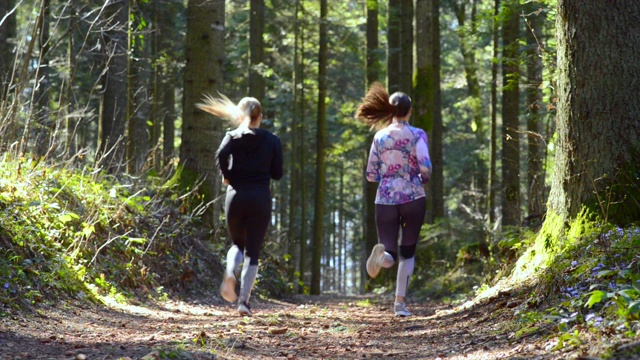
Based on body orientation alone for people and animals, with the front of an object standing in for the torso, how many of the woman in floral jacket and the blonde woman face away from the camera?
2

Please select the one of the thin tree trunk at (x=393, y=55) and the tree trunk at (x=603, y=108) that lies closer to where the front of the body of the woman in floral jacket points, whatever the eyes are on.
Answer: the thin tree trunk

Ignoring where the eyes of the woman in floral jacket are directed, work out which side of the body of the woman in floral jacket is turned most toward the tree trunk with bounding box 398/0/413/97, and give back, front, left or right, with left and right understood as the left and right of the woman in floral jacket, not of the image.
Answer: front

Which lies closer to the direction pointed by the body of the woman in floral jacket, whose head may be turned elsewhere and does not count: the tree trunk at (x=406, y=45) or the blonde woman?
the tree trunk

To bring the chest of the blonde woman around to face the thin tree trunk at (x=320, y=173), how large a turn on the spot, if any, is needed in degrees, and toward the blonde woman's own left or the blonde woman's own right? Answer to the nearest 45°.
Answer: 0° — they already face it

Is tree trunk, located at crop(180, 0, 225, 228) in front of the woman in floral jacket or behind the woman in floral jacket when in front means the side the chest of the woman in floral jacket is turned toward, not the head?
in front

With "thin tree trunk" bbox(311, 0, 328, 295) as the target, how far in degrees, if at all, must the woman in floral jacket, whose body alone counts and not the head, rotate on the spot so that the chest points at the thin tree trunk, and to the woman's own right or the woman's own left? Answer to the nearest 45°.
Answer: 0° — they already face it

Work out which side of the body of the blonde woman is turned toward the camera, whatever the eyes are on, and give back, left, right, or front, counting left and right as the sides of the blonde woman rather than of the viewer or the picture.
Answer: back

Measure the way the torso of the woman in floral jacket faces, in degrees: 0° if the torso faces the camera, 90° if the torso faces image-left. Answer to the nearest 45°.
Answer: approximately 180°

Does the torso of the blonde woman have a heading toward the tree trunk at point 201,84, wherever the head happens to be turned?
yes

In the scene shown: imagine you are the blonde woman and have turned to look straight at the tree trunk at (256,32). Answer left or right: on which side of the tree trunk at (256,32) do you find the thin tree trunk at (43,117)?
left
